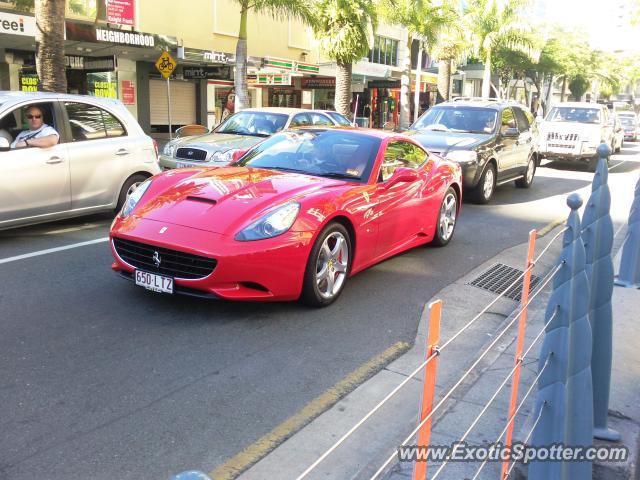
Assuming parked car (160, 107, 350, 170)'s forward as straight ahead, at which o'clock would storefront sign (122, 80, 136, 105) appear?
The storefront sign is roughly at 4 o'clock from the parked car.

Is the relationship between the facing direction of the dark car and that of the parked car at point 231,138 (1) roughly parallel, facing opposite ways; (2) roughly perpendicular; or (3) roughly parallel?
roughly parallel

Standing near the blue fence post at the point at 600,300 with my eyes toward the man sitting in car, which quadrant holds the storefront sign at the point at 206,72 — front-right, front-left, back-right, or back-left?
front-right

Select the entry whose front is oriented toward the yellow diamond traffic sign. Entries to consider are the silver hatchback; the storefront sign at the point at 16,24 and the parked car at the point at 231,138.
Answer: the storefront sign

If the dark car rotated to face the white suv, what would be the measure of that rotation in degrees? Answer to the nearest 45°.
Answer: approximately 135° to its right

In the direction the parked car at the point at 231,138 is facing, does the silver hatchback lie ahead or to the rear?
ahead

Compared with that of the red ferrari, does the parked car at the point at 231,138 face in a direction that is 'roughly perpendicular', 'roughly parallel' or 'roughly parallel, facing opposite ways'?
roughly parallel

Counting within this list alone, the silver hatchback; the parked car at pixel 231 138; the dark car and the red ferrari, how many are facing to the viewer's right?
0

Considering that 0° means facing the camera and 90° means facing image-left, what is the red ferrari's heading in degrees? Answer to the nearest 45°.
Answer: approximately 45°

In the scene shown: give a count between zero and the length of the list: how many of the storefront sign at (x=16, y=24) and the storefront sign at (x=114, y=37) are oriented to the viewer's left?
0

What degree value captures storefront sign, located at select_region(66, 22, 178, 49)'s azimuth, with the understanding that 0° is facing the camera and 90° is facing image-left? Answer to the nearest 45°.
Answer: approximately 315°

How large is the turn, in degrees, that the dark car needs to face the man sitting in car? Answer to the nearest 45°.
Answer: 0° — it already faces them

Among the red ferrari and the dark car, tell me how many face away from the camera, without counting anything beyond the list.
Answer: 0

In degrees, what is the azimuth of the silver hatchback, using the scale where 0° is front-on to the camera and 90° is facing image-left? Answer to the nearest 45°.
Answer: approximately 45°
